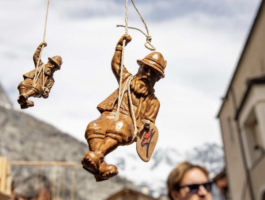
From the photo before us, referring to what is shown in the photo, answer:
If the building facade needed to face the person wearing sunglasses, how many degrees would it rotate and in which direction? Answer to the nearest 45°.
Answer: approximately 45° to its left

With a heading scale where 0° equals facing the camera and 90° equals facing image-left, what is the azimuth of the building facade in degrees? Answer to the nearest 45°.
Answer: approximately 45°

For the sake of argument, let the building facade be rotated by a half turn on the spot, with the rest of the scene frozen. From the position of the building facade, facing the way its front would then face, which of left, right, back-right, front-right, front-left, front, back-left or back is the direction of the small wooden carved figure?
back-right

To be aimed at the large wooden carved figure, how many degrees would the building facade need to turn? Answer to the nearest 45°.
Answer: approximately 45° to its left
